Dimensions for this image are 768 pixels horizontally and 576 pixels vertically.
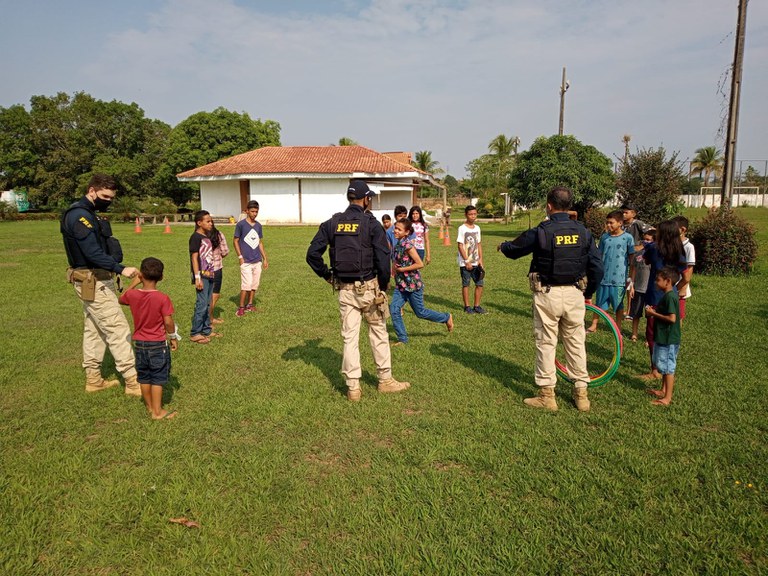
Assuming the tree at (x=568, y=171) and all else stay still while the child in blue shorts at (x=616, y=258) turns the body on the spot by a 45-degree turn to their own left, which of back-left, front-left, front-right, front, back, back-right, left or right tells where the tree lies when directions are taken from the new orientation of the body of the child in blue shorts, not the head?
back

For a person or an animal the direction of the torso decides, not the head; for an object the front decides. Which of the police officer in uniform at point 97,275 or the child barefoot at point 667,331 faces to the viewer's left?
the child barefoot

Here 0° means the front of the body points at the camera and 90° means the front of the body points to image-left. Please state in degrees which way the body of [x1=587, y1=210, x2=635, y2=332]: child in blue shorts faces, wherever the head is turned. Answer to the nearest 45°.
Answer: approximately 45°

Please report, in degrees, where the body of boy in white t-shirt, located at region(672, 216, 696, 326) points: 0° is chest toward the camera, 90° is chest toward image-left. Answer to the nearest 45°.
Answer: approximately 90°

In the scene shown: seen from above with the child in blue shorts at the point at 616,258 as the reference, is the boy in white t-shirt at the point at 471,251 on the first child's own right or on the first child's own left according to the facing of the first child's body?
on the first child's own right

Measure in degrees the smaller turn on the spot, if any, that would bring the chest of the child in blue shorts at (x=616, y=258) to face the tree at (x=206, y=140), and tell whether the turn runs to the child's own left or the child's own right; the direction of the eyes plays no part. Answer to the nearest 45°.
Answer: approximately 90° to the child's own right

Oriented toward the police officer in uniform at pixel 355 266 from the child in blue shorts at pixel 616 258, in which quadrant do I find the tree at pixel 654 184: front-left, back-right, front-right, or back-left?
back-right

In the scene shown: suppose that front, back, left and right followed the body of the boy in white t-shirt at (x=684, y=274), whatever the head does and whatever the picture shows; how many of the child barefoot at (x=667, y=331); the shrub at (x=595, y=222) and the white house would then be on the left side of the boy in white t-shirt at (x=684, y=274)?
1

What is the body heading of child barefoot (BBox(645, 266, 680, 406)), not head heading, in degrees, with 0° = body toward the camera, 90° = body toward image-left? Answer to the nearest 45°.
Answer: approximately 90°

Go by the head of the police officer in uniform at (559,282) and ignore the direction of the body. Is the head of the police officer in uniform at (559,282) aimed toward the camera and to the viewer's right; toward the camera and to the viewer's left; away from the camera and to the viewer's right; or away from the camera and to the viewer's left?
away from the camera and to the viewer's left

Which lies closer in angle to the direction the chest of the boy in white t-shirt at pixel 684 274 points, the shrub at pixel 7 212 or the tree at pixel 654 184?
the shrub

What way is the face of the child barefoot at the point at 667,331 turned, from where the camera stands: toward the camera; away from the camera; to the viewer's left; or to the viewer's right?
to the viewer's left

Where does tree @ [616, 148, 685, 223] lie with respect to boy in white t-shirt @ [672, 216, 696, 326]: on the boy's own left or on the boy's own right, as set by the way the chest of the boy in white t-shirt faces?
on the boy's own right

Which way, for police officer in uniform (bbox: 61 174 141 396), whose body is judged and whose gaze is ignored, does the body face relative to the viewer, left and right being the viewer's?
facing to the right of the viewer

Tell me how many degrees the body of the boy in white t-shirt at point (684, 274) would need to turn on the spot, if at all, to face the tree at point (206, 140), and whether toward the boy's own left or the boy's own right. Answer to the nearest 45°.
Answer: approximately 45° to the boy's own right

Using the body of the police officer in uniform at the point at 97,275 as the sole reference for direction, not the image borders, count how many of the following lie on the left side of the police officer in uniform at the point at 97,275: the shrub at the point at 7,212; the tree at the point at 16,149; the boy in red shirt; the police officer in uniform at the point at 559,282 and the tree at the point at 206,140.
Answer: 3
